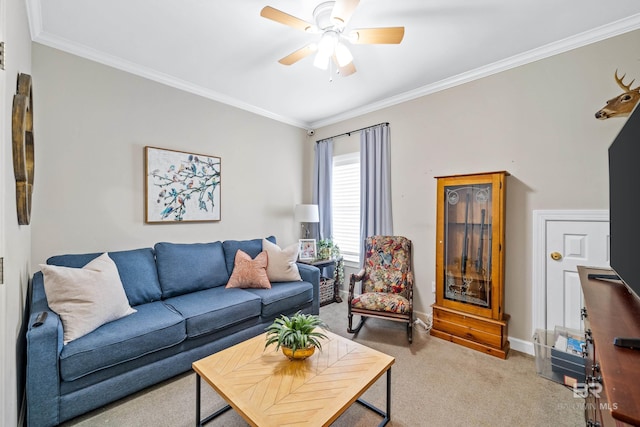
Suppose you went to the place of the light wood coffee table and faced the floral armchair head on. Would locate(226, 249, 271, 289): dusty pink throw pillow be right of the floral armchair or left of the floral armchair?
left

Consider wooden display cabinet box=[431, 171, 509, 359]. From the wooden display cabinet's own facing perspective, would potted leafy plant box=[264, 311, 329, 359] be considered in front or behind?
in front

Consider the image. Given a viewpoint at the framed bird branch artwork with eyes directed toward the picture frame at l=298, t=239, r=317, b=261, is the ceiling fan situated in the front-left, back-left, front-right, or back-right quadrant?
front-right

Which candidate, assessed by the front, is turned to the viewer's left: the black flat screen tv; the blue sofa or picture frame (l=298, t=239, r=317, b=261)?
the black flat screen tv

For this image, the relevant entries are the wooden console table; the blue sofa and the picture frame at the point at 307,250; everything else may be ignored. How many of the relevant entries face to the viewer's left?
1

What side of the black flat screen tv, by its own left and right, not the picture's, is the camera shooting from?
left

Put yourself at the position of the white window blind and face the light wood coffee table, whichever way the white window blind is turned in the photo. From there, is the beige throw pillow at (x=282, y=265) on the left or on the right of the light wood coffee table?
right

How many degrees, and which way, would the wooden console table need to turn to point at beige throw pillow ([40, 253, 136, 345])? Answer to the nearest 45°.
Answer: approximately 45° to its left

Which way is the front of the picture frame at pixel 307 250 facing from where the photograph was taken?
facing the viewer

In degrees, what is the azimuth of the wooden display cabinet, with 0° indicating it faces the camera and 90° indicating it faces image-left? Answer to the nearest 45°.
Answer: approximately 45°

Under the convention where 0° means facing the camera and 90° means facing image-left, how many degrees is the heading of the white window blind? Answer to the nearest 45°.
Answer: approximately 45°

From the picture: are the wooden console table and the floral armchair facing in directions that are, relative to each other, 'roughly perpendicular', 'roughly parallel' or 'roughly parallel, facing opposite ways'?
roughly perpendicular

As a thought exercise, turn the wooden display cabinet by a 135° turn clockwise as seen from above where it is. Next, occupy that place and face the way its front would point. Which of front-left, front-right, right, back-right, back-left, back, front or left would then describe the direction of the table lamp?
left

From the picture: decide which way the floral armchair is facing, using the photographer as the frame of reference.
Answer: facing the viewer and to the left of the viewer

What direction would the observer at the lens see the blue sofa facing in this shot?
facing the viewer and to the right of the viewer

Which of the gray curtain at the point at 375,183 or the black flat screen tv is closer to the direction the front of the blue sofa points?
the black flat screen tv

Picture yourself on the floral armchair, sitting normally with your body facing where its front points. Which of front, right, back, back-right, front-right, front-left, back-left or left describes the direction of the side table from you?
right
